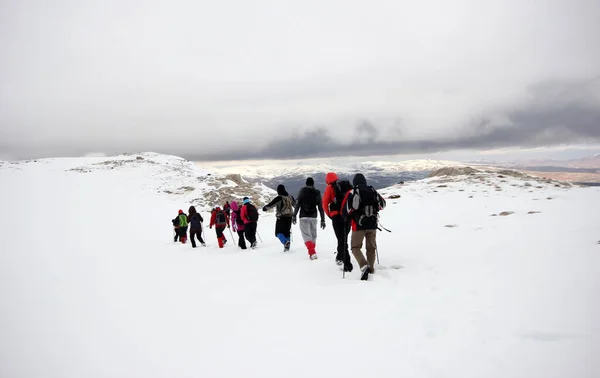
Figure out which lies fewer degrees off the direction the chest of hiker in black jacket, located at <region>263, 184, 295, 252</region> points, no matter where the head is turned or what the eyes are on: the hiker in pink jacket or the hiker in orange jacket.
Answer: the hiker in pink jacket

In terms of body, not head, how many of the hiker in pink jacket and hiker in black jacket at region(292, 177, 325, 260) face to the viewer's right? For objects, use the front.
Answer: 0

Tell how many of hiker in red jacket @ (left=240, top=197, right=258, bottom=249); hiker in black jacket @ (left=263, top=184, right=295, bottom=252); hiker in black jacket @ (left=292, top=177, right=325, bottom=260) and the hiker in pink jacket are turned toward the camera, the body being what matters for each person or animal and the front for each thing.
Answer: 0

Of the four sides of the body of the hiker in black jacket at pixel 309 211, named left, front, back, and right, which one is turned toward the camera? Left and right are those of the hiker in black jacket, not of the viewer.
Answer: back

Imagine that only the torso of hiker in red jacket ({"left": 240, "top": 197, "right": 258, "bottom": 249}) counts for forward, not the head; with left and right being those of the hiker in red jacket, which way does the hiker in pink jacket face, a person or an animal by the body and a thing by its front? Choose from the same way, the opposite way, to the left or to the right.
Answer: the same way

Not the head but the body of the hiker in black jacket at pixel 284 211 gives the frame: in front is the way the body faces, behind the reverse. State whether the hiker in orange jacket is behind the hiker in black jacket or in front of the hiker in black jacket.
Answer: behind

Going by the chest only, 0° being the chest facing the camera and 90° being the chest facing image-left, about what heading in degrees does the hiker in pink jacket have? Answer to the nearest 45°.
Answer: approximately 135°

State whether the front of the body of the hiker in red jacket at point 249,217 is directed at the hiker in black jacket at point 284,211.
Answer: no

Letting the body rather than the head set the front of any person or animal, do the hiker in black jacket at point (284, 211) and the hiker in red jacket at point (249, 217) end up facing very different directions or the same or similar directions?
same or similar directions

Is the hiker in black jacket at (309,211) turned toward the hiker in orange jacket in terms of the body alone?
no

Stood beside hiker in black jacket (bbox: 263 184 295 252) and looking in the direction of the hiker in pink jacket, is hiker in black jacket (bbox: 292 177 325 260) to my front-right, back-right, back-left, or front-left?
back-left

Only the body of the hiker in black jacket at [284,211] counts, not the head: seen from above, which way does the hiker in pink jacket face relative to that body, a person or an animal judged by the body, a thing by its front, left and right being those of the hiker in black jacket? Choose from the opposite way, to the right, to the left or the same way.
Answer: the same way

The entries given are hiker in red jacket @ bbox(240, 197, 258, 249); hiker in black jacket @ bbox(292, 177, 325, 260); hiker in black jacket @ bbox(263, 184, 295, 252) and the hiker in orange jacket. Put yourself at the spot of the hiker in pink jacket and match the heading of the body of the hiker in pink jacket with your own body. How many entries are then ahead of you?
0

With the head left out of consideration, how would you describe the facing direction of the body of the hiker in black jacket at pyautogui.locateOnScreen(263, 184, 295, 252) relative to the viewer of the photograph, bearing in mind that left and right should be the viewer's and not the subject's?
facing away from the viewer and to the left of the viewer

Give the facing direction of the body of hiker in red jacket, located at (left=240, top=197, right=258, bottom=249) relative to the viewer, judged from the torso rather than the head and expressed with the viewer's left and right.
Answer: facing away from the viewer and to the left of the viewer
